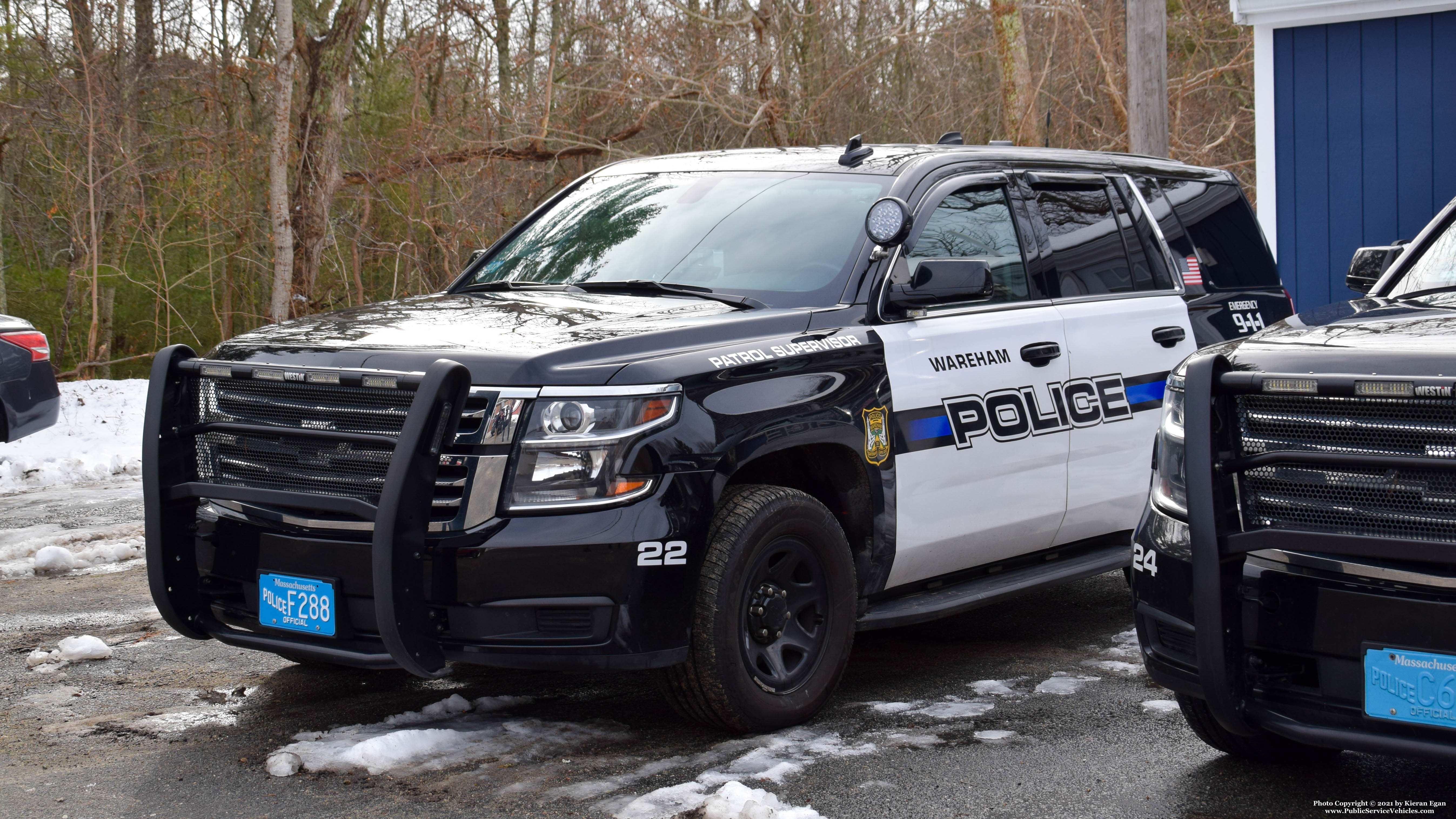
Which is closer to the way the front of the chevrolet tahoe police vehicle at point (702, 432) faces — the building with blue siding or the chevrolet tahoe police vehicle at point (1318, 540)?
the chevrolet tahoe police vehicle

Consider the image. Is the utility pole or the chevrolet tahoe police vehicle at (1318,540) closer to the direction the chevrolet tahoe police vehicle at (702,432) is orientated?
the chevrolet tahoe police vehicle

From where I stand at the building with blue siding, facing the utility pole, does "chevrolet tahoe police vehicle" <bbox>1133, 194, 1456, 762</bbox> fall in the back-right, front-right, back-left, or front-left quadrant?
back-left

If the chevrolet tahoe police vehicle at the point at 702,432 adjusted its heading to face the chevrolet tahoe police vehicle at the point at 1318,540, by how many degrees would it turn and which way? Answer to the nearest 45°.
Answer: approximately 90° to its left

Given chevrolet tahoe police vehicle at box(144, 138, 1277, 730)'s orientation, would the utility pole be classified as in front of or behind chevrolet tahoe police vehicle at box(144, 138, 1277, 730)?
behind

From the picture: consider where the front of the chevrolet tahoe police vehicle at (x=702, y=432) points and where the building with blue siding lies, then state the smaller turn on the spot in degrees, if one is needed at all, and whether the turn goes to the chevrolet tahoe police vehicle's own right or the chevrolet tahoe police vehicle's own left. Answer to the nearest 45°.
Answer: approximately 180°
